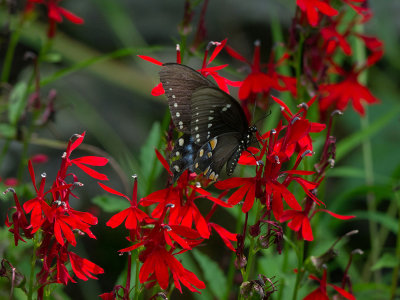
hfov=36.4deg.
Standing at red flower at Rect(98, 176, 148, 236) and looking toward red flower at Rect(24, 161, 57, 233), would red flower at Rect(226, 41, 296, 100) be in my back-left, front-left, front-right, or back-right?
back-right

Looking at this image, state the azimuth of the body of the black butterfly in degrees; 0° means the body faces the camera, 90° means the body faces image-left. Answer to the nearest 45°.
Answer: approximately 270°
